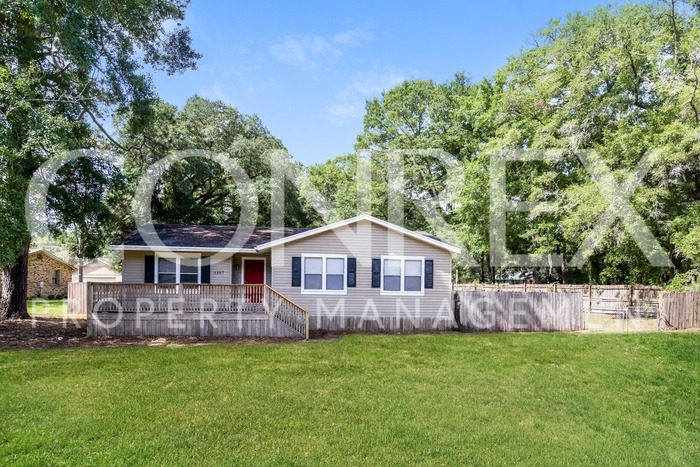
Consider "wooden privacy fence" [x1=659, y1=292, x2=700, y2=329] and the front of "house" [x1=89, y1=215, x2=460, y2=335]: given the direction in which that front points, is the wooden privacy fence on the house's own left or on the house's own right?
on the house's own left

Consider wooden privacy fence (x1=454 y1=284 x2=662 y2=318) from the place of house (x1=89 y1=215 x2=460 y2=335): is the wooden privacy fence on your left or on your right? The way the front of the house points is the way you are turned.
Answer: on your left

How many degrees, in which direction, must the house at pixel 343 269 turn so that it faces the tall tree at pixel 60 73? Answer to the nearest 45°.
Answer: approximately 90° to its right

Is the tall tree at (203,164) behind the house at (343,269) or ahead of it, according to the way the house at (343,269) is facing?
behind

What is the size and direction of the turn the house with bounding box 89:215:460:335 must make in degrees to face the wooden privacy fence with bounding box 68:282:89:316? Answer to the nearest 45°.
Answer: approximately 135° to its right

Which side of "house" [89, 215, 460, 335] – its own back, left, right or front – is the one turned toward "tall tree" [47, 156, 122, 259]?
right

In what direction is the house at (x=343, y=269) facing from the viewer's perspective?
toward the camera

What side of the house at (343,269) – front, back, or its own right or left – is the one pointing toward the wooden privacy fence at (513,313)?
left

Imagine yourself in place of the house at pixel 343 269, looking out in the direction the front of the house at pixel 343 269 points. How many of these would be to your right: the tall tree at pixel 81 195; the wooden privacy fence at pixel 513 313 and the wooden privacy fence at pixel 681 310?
1

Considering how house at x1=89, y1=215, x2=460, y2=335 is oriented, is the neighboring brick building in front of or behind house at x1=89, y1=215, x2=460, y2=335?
behind
